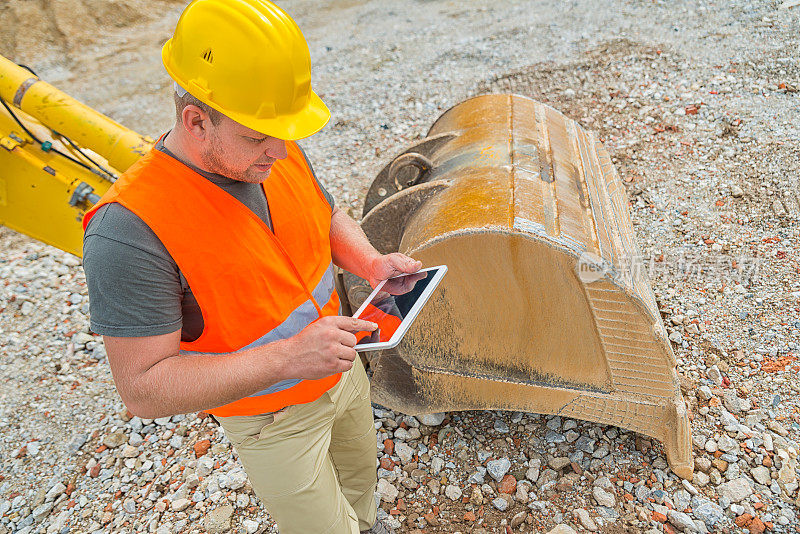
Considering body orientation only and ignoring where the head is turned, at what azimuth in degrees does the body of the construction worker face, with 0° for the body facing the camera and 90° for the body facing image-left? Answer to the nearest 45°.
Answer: approximately 315°

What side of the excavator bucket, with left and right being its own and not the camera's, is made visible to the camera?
right
